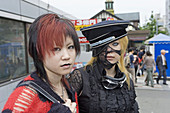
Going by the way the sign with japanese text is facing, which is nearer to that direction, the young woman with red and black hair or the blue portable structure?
the young woman with red and black hair

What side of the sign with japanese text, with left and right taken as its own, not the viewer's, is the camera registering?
front

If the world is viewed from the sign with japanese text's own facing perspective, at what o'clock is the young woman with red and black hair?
The young woman with red and black hair is roughly at 12 o'clock from the sign with japanese text.

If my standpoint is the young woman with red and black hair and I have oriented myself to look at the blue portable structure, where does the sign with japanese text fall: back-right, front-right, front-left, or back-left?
front-left

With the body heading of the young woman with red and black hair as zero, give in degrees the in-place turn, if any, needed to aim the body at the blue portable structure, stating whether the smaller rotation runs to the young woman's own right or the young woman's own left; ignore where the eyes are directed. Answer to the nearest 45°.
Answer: approximately 90° to the young woman's own left

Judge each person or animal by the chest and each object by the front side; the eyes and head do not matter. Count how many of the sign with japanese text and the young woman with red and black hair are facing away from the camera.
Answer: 0

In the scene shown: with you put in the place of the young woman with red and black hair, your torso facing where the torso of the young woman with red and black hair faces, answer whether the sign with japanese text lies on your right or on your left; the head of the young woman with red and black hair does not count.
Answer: on your left
